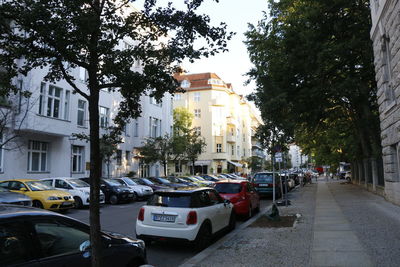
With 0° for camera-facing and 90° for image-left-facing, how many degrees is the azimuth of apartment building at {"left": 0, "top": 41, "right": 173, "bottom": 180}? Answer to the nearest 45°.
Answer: approximately 315°

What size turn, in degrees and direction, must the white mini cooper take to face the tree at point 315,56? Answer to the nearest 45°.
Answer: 0° — it already faces it

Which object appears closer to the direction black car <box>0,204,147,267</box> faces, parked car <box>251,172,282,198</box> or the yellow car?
the parked car

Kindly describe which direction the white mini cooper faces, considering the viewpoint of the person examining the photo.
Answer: facing away from the viewer and to the right of the viewer

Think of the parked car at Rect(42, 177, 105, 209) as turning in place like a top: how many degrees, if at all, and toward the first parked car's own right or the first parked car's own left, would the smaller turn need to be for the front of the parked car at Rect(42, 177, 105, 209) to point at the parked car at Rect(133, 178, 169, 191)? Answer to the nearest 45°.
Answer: approximately 90° to the first parked car's own left
